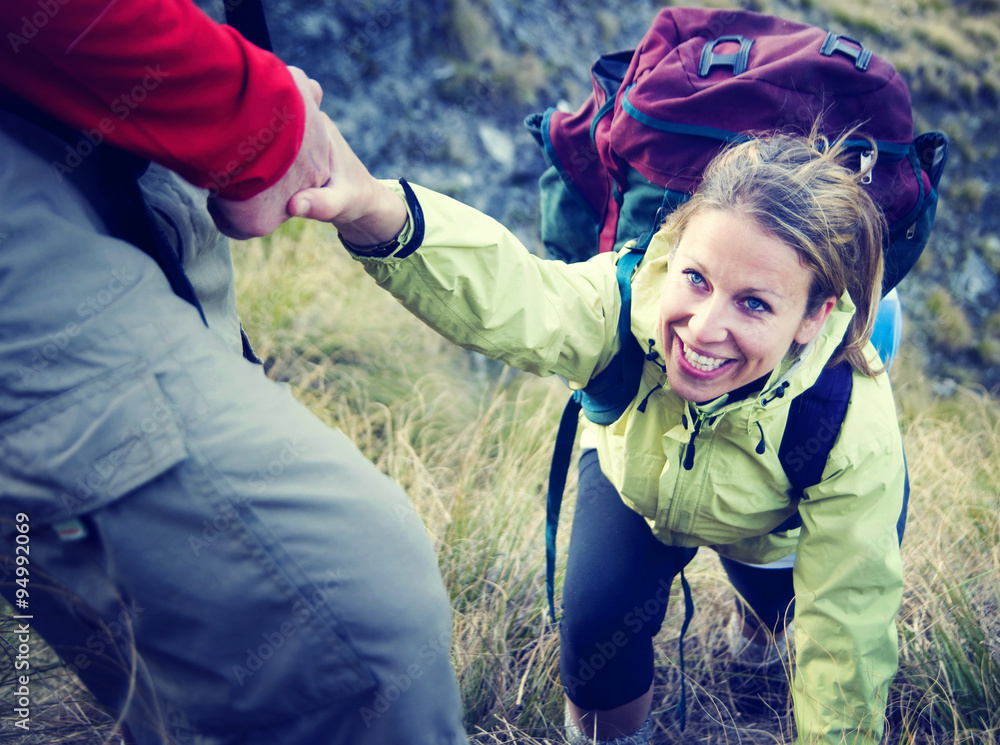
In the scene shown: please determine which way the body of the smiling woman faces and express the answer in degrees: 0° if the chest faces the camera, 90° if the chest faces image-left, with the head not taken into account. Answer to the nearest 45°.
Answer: approximately 0°
